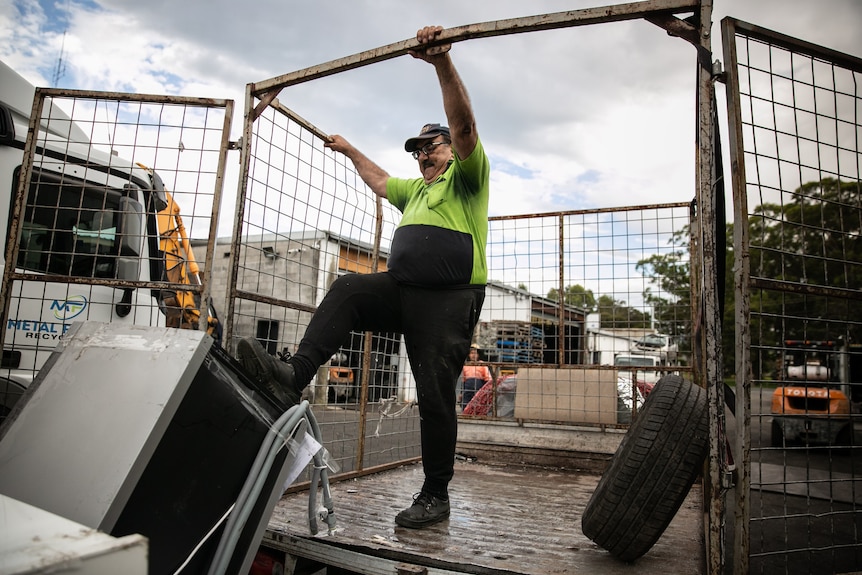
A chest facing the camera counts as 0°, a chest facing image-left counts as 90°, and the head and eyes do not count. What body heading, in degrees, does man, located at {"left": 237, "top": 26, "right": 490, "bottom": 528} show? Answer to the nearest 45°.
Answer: approximately 45°

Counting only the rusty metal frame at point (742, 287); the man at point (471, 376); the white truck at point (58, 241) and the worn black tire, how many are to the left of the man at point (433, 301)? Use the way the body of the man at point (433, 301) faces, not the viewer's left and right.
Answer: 2

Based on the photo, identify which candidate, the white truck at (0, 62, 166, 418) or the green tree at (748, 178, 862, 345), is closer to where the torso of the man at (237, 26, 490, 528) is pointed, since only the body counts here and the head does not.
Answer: the white truck

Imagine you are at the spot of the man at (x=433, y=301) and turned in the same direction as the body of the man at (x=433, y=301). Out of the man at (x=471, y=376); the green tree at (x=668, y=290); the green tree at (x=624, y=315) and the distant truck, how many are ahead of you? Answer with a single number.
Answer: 0

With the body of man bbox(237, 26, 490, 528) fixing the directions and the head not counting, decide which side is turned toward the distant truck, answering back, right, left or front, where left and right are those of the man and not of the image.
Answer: back

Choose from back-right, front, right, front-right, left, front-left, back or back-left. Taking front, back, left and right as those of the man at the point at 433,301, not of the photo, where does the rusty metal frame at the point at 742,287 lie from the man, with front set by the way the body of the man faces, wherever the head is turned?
left

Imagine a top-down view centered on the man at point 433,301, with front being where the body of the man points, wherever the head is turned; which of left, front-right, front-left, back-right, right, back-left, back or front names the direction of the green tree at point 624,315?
back

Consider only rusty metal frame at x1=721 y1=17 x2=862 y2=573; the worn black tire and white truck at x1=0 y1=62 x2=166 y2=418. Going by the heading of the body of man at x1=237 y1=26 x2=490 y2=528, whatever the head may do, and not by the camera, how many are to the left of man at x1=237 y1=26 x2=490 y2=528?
2

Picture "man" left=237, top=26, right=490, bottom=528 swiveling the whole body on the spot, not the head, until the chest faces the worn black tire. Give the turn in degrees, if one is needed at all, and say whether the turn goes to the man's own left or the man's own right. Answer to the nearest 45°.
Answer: approximately 90° to the man's own left

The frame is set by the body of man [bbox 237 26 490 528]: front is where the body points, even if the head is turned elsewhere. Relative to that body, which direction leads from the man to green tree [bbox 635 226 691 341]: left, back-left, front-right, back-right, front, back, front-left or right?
back

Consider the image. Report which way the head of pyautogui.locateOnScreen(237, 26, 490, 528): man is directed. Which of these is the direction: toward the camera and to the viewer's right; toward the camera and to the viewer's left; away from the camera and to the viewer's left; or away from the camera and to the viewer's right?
toward the camera and to the viewer's left

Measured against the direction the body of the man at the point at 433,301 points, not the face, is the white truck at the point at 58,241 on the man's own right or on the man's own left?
on the man's own right
